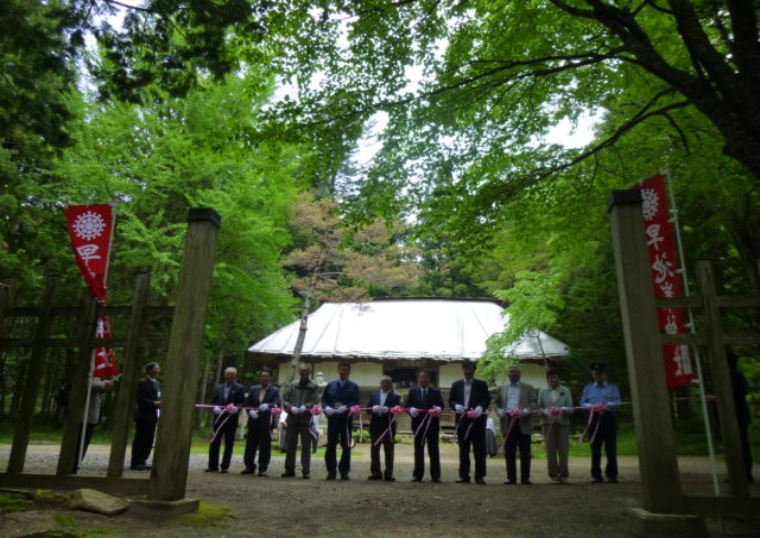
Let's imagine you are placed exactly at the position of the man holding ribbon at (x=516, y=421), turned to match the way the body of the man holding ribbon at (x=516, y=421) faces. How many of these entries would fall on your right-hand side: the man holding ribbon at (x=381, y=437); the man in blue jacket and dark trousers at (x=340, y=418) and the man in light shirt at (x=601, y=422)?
2

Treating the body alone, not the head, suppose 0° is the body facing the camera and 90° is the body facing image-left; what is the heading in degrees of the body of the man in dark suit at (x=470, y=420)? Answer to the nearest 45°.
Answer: approximately 0°

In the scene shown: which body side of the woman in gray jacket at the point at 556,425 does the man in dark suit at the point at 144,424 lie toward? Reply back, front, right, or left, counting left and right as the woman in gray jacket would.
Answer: right

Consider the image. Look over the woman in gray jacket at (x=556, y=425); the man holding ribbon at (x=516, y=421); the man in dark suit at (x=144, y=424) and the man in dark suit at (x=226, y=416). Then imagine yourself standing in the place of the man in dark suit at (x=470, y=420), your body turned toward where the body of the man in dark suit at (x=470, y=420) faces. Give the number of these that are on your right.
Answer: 2

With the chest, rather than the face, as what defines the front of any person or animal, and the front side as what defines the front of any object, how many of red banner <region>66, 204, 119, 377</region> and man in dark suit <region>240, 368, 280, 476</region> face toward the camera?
2

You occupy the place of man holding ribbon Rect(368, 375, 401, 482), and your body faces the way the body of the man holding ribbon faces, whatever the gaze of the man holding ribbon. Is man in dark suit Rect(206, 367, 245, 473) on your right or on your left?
on your right

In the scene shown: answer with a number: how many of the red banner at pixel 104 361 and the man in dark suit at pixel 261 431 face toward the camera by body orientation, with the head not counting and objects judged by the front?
2

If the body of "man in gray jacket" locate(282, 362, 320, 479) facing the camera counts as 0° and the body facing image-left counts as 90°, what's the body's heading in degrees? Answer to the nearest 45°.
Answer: approximately 0°
